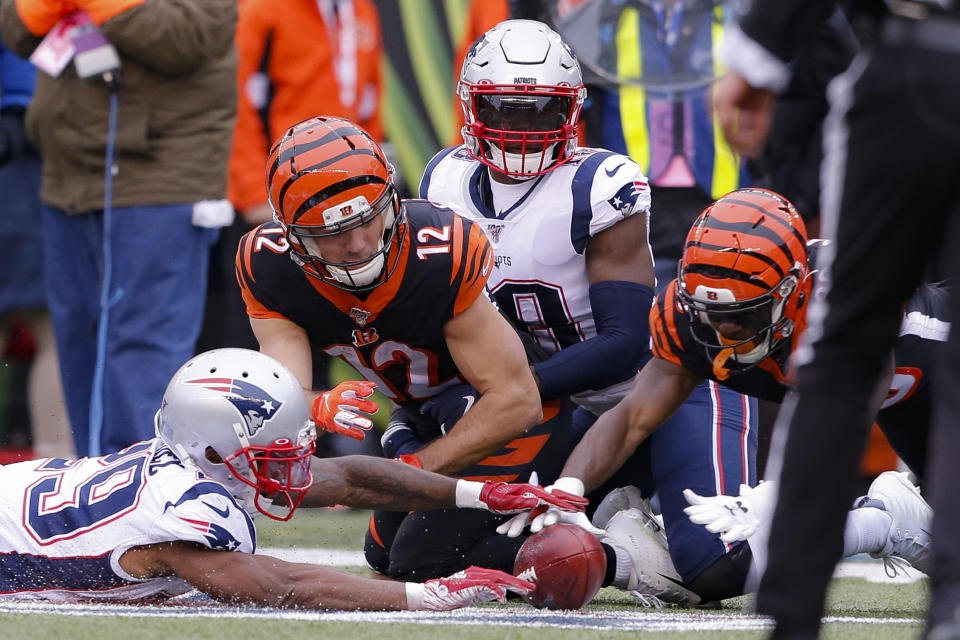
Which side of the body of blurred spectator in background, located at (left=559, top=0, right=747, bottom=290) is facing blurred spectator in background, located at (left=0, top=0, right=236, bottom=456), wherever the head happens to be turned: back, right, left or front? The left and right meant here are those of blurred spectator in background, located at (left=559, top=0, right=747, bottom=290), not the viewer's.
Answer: right

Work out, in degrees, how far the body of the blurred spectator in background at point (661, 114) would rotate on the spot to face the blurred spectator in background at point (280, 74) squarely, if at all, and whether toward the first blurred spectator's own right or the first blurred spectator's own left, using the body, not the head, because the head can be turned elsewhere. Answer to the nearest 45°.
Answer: approximately 90° to the first blurred spectator's own right

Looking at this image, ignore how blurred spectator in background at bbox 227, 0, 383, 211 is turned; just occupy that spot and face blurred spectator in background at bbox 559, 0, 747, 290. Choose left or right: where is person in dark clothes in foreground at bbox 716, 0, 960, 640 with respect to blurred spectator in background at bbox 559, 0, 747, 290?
right

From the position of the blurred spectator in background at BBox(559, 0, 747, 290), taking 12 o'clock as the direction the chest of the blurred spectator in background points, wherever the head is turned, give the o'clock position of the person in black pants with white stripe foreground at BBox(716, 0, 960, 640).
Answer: The person in black pants with white stripe foreground is roughly at 12 o'clock from the blurred spectator in background.

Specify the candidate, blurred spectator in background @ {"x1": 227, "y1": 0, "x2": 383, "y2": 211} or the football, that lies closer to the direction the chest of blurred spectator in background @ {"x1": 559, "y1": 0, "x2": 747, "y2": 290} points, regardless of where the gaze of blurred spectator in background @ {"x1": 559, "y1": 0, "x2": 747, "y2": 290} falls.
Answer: the football

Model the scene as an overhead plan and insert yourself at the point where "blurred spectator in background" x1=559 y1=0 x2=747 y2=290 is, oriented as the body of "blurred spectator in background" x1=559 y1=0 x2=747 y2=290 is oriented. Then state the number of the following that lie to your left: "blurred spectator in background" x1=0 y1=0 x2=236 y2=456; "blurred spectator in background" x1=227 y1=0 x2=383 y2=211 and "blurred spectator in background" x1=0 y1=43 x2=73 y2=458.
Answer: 0

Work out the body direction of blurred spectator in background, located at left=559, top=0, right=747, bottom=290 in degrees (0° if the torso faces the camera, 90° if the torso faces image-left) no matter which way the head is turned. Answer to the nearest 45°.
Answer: approximately 0°

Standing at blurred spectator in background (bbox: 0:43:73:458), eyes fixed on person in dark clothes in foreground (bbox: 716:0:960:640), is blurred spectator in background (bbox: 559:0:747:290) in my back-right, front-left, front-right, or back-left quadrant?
front-left

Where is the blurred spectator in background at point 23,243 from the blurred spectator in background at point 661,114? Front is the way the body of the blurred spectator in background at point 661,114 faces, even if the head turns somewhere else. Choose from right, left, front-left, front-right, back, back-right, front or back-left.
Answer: right

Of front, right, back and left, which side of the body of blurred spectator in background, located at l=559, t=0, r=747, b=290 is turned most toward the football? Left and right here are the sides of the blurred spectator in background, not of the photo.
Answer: front
